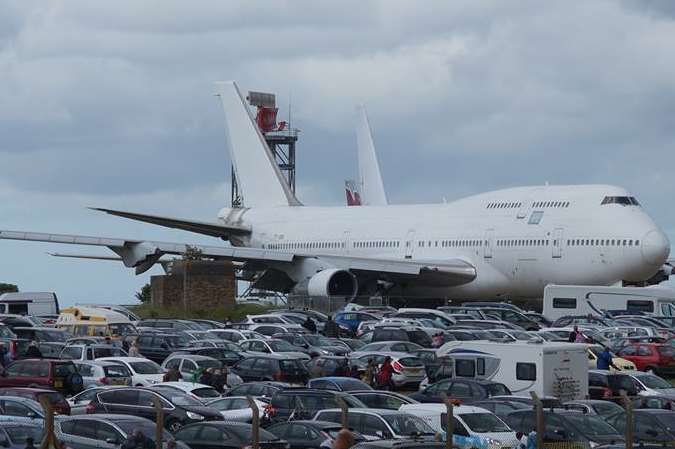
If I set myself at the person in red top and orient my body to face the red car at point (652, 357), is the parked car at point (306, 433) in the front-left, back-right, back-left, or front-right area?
back-right

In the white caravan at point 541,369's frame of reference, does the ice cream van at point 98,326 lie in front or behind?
in front

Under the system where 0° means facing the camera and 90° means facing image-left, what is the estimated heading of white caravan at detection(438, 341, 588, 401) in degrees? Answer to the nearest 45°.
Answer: approximately 135°
